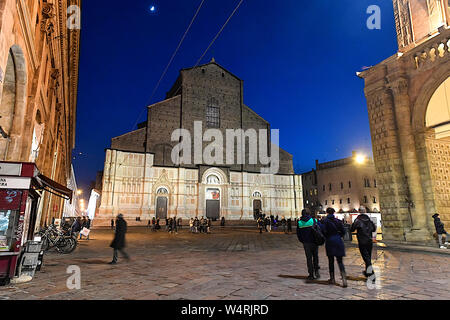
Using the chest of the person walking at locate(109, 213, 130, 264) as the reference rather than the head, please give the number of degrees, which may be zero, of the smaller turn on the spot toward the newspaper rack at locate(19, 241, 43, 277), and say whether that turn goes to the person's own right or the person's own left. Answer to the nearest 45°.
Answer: approximately 45° to the person's own left

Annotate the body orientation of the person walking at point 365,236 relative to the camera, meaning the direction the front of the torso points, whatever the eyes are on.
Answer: away from the camera

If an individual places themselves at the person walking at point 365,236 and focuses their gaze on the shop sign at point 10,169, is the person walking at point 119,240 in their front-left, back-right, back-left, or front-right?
front-right

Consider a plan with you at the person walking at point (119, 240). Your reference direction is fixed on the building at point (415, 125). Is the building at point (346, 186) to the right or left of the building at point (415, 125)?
left

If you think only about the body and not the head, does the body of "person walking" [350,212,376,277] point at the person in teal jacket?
no

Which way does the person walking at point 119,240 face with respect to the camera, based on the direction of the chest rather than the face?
to the viewer's left

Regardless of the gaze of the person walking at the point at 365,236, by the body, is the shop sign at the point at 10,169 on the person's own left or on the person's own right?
on the person's own left

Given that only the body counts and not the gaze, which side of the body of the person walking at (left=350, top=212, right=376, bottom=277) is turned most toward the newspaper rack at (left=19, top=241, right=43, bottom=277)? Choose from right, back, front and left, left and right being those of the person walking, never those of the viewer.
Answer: left

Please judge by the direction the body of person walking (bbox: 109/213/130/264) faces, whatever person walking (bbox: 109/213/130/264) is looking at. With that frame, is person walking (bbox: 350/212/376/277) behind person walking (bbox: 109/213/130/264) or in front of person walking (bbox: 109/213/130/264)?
behind

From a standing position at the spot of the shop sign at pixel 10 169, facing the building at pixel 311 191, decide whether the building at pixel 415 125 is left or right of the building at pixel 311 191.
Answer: right

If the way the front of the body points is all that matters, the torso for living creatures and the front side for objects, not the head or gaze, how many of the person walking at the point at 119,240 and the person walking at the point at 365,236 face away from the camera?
1

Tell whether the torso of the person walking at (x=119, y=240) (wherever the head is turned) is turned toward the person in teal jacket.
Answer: no

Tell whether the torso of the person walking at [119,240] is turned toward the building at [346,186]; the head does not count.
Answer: no

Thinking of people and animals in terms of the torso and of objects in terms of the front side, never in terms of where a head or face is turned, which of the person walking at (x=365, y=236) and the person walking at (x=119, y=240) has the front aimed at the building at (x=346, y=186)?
the person walking at (x=365, y=236)

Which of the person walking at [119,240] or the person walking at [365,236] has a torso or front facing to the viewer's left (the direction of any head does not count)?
the person walking at [119,240]

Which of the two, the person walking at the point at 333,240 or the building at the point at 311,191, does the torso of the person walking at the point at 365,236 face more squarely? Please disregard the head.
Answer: the building

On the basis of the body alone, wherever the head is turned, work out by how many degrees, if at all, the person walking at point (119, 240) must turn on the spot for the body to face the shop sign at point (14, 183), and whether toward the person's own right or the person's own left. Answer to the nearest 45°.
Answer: approximately 45° to the person's own left
